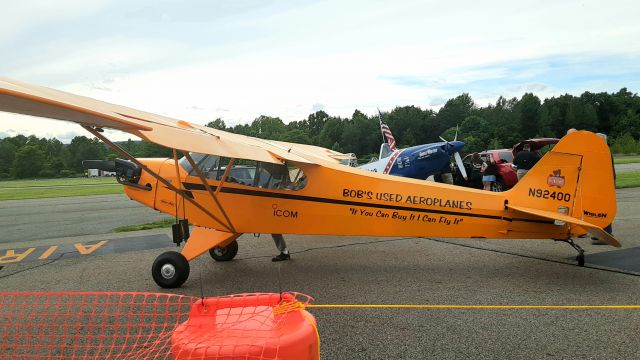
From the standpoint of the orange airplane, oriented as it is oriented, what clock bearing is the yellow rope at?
The yellow rope is roughly at 8 o'clock from the orange airplane.

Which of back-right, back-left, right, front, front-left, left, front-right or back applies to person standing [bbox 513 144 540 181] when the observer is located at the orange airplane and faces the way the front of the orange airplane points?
back-right

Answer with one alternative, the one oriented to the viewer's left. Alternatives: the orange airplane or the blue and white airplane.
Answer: the orange airplane

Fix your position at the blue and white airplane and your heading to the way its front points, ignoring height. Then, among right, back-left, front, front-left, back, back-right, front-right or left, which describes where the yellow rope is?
front-right

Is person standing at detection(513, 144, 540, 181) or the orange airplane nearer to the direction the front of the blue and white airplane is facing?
the person standing

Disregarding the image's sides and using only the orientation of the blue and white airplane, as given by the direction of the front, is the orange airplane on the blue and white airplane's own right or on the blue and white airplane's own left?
on the blue and white airplane's own right

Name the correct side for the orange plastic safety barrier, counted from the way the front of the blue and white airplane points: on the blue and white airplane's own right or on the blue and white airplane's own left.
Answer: on the blue and white airplane's own right

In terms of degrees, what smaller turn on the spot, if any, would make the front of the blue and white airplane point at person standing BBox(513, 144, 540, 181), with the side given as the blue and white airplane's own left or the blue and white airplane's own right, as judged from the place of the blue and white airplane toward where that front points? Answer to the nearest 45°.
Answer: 0° — it already faces them

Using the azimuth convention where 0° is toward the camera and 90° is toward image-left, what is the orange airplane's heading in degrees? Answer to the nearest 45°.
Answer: approximately 90°

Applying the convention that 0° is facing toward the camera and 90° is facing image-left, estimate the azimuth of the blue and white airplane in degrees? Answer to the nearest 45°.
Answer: approximately 315°

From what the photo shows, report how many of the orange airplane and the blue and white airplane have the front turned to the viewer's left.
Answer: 1

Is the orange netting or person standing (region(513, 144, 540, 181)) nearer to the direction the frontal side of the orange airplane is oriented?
the orange netting

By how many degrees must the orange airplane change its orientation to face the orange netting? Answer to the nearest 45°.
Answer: approximately 90° to its left
